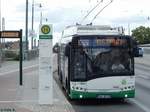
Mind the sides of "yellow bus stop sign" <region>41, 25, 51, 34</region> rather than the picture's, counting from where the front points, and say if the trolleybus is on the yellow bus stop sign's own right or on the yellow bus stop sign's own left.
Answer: on the yellow bus stop sign's own left

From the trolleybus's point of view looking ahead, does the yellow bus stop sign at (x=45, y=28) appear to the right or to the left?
on its right

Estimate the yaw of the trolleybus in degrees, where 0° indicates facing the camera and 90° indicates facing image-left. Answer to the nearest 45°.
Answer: approximately 0°

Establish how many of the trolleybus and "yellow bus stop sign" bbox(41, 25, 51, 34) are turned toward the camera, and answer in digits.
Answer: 2
